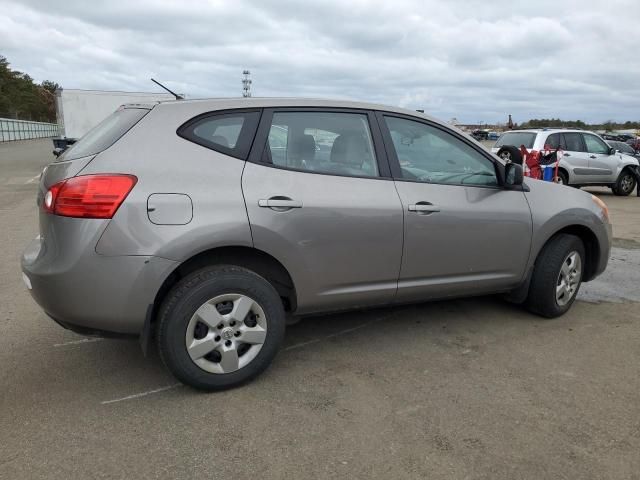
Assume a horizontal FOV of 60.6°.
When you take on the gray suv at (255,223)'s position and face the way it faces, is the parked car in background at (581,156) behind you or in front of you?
in front

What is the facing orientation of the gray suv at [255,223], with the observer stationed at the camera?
facing away from the viewer and to the right of the viewer

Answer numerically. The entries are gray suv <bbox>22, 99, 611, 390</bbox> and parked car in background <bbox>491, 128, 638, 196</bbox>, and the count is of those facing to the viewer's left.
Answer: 0

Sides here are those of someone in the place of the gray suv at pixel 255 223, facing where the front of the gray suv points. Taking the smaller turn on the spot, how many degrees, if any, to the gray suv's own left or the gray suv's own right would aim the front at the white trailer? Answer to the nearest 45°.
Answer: approximately 90° to the gray suv's own left

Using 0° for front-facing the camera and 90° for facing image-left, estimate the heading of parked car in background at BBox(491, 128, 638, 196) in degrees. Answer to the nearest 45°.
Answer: approximately 225°

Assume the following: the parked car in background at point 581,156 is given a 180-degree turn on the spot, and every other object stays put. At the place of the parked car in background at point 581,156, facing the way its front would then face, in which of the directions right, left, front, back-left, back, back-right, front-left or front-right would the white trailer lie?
front-right

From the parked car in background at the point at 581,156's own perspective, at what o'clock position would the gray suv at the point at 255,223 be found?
The gray suv is roughly at 5 o'clock from the parked car in background.
